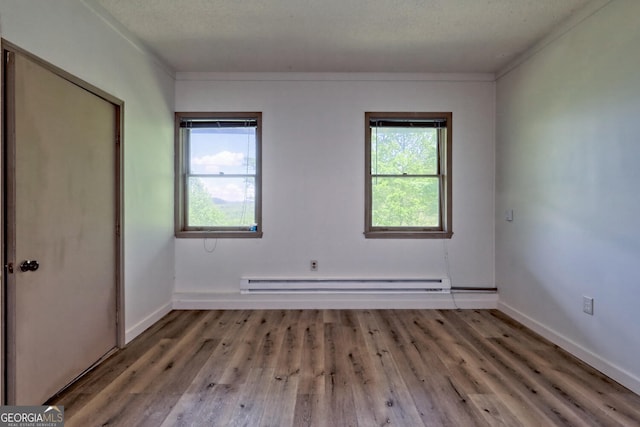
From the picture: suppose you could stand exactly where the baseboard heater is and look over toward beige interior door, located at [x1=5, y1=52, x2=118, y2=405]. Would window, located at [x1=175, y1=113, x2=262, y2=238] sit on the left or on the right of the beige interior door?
right

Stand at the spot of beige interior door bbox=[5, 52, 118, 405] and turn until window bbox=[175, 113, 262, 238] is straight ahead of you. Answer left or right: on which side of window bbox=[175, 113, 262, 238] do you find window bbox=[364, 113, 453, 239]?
right

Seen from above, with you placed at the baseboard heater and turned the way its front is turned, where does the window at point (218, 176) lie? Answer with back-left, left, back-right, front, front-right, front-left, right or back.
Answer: right

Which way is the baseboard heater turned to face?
toward the camera

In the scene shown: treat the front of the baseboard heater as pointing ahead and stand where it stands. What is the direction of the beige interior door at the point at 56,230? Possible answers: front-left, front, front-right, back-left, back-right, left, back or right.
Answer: front-right

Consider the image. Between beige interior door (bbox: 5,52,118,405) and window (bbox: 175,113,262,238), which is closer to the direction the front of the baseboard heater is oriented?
the beige interior door

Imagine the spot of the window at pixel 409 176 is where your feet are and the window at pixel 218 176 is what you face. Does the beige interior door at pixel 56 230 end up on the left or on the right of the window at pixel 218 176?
left
